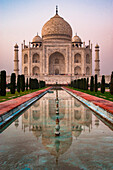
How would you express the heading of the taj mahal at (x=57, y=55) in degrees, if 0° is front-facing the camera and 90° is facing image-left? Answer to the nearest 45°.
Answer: approximately 0°

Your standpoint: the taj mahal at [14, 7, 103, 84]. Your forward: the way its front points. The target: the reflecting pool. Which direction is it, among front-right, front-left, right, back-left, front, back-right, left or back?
front

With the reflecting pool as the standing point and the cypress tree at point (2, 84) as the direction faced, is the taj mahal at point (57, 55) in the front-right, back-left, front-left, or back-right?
front-right

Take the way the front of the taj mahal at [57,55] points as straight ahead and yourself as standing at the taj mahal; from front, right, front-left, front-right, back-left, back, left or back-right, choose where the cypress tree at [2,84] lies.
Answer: front
